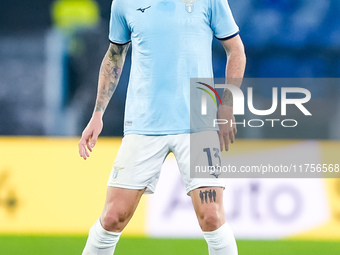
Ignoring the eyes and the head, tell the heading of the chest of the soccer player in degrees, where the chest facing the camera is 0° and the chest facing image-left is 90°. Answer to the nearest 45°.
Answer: approximately 0°
